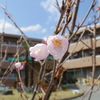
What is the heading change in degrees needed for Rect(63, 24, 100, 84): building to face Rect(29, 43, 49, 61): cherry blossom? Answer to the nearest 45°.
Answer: approximately 45° to its left

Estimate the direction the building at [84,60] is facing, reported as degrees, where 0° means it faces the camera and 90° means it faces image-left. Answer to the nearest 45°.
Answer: approximately 45°
